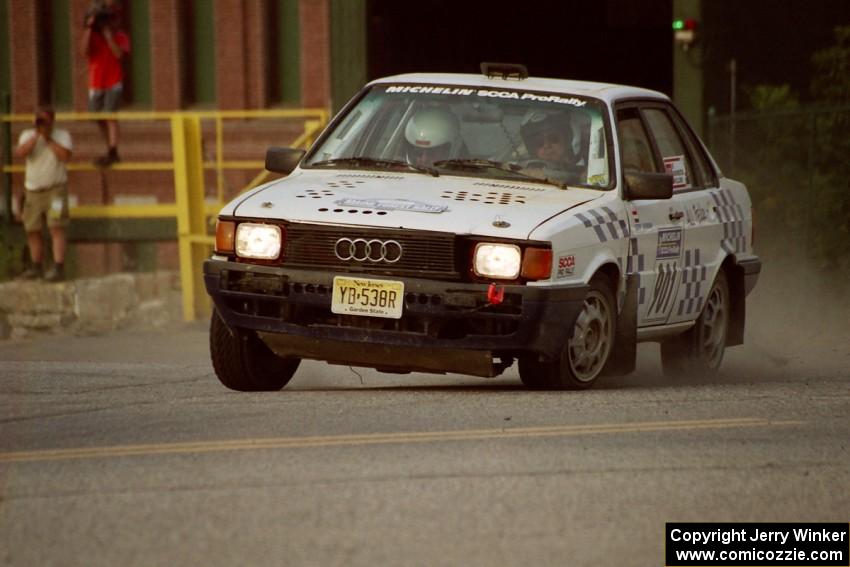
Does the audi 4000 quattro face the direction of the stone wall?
no

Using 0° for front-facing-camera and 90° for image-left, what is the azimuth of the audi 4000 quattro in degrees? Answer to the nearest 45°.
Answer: approximately 45°

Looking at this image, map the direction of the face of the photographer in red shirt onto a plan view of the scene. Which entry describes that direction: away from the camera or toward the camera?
toward the camera

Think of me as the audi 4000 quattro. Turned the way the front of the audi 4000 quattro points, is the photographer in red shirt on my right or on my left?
on my right

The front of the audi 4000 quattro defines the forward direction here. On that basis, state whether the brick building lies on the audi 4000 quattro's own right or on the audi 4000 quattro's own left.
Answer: on the audi 4000 quattro's own right

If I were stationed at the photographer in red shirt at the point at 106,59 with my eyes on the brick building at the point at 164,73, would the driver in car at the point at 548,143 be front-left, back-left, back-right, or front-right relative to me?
back-right

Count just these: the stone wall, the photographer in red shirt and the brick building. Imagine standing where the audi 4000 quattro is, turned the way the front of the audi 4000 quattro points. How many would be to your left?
0
